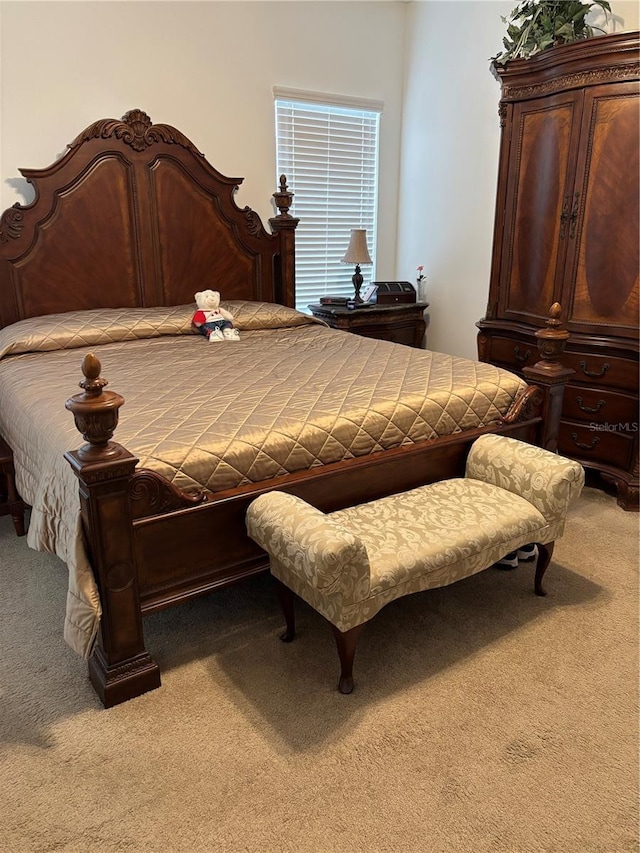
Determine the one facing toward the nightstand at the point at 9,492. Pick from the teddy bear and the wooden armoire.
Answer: the wooden armoire

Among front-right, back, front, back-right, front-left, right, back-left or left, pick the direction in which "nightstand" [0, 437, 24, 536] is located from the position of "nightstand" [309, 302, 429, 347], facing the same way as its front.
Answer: right

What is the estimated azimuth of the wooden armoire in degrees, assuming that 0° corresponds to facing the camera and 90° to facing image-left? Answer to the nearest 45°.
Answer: approximately 45°

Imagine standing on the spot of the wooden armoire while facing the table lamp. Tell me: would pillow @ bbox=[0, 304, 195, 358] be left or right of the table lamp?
left

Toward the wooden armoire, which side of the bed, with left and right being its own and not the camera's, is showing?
left

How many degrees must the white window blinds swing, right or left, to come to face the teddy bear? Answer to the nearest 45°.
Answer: approximately 90° to its right

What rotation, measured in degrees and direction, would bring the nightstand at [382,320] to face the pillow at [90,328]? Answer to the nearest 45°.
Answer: approximately 90° to its right

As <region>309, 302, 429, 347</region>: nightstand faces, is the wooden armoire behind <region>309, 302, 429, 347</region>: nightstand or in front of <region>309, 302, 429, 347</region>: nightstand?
in front

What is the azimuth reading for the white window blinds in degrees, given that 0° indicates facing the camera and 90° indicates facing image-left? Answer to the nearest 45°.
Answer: approximately 315°

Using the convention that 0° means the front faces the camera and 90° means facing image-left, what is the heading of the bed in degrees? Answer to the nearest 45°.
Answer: approximately 315°

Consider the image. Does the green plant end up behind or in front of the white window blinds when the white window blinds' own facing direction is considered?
in front
